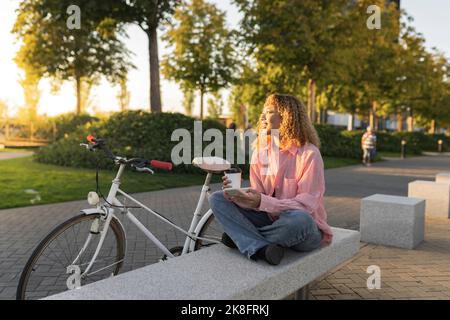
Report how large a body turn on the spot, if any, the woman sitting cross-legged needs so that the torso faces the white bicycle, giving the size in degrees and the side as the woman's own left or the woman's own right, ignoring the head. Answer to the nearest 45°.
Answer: approximately 45° to the woman's own right

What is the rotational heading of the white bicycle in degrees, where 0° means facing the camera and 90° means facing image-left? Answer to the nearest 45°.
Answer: approximately 45°

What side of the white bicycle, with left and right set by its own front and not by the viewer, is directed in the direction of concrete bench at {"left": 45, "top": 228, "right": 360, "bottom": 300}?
left

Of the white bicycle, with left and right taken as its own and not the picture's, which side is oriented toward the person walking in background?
back

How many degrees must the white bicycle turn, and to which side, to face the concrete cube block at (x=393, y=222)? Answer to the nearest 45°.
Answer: approximately 180°

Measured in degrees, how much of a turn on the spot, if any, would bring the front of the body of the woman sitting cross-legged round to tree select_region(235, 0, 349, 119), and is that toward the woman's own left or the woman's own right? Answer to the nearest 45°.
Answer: approximately 135° to the woman's own right

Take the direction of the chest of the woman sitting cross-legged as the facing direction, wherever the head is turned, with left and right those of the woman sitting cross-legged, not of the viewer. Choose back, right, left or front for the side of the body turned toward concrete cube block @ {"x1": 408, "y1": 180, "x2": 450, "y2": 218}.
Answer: back

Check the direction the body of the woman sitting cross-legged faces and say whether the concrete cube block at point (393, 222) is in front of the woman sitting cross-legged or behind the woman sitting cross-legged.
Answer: behind

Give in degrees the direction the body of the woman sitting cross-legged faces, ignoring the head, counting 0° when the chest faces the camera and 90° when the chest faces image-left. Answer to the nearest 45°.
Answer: approximately 45°

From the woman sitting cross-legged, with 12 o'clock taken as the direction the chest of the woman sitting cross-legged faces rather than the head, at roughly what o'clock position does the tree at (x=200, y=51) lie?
The tree is roughly at 4 o'clock from the woman sitting cross-legged.
